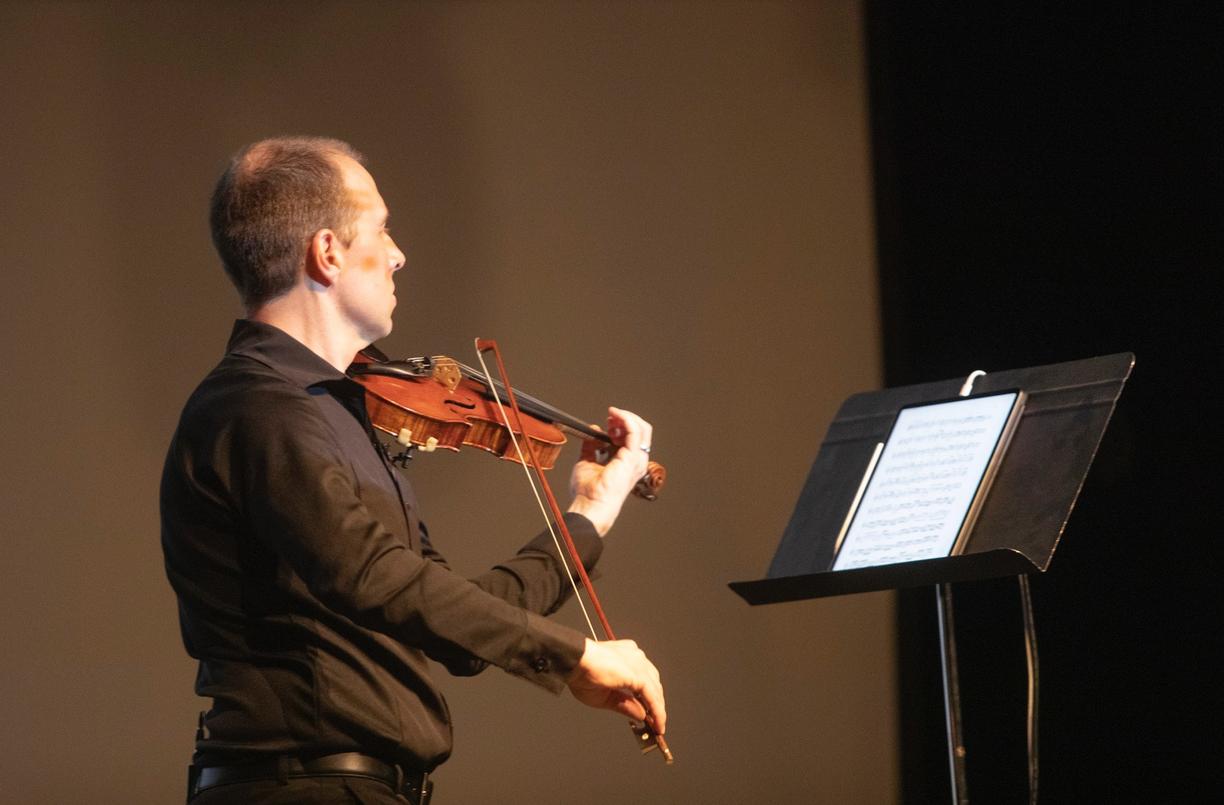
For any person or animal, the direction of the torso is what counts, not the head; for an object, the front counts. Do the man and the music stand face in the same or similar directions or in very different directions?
very different directions

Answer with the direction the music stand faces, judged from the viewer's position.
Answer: facing the viewer and to the left of the viewer

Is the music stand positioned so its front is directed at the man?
yes

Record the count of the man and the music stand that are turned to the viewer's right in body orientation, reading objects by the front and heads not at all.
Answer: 1

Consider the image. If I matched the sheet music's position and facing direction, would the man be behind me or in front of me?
in front

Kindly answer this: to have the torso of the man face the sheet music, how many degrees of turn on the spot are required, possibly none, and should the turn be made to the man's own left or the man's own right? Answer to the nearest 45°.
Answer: approximately 45° to the man's own left

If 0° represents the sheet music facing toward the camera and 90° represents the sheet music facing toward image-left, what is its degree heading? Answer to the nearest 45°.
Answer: approximately 45°

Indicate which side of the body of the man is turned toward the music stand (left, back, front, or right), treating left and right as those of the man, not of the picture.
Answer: front

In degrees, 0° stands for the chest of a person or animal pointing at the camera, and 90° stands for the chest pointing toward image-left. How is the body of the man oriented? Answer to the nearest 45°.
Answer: approximately 270°
